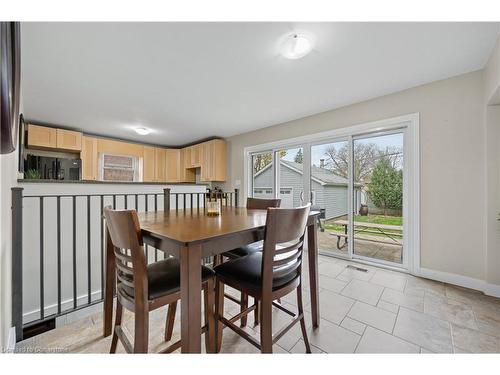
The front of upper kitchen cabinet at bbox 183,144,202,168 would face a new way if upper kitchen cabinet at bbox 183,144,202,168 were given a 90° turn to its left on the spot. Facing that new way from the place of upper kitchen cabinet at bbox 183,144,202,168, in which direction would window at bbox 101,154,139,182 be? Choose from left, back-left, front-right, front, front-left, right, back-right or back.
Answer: back-right

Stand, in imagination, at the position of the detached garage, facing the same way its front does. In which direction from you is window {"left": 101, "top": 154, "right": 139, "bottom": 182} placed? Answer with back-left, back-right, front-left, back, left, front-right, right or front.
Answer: front-right

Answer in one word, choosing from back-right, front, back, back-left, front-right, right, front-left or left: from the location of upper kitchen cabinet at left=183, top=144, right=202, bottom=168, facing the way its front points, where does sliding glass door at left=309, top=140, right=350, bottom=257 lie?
left

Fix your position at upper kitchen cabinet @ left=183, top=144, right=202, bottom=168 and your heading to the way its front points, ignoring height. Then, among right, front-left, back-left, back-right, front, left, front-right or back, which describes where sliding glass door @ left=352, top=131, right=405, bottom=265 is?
left

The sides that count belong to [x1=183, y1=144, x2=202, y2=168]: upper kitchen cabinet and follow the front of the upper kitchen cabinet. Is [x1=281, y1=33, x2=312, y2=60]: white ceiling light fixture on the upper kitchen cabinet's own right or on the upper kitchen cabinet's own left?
on the upper kitchen cabinet's own left

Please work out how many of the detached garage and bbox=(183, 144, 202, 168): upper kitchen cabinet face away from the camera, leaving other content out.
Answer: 0

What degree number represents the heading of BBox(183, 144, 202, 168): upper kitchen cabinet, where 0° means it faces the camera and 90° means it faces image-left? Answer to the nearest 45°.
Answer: approximately 45°

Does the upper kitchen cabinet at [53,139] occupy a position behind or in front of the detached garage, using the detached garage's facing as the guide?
in front

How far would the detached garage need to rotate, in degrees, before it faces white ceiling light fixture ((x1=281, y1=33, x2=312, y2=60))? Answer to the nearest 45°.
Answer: approximately 45° to its left

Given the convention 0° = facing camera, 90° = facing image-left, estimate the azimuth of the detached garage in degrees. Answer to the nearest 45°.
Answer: approximately 45°
